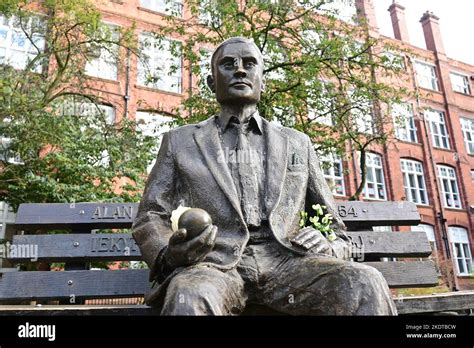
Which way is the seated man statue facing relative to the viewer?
toward the camera

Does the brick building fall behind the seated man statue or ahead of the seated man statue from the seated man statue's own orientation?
behind

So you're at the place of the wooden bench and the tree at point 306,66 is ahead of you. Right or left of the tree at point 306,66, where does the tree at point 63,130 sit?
left

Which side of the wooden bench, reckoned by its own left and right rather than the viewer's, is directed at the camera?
front

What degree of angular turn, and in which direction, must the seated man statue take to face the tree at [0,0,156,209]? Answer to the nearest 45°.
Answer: approximately 135° to its right

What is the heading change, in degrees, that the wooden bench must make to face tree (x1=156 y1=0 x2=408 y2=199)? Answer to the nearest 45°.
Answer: approximately 135° to its left
